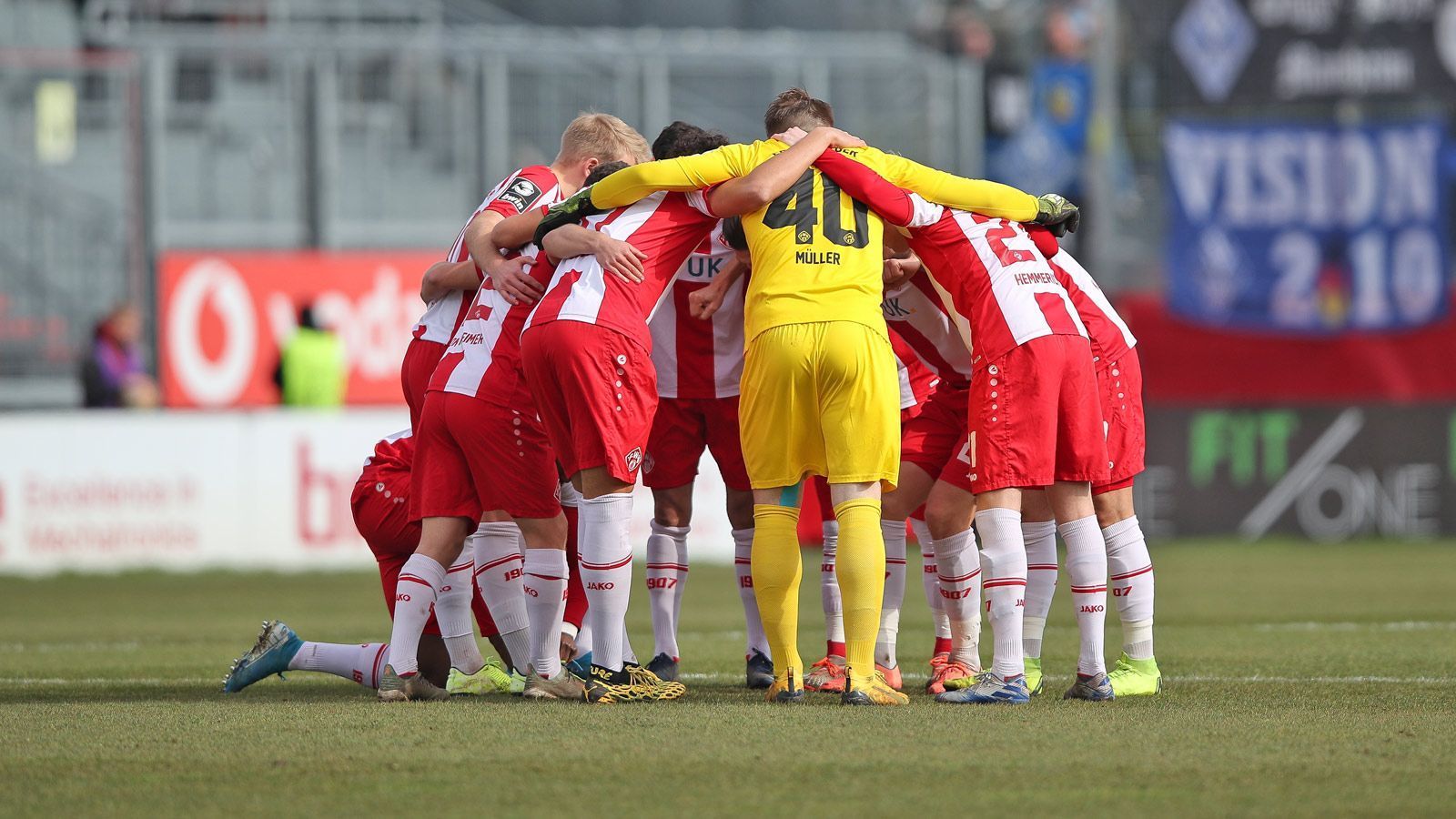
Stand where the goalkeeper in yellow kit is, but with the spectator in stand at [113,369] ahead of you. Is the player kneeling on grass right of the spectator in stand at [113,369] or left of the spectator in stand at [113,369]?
left

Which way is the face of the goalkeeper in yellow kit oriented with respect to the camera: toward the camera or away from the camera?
away from the camera

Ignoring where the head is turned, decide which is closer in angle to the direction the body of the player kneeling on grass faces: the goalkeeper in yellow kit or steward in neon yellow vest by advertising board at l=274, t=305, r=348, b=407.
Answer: the goalkeeper in yellow kit

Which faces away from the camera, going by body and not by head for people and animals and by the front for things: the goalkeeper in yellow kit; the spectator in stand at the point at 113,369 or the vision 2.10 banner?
the goalkeeper in yellow kit

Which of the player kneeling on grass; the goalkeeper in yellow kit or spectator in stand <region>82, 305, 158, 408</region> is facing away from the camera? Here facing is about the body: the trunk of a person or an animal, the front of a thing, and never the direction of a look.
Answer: the goalkeeper in yellow kit

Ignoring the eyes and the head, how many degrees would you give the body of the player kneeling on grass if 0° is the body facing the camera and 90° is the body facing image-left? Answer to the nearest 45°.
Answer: approximately 270°

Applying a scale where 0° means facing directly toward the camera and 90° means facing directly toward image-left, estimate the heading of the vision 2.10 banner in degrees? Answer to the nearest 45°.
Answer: approximately 0°

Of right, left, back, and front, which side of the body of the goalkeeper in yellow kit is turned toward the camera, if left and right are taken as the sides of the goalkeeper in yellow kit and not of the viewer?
back

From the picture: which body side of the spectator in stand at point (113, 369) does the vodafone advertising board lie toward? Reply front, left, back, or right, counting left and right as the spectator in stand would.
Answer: front

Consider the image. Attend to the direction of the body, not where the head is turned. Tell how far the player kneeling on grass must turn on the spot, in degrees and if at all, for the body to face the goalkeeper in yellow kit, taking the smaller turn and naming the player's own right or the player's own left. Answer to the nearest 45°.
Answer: approximately 45° to the player's own right
